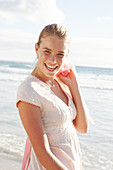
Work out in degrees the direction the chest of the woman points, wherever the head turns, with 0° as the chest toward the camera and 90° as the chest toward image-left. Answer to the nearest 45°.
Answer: approximately 315°
